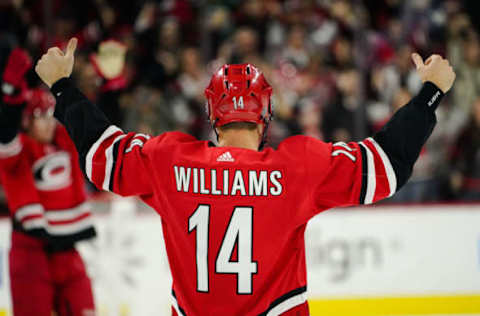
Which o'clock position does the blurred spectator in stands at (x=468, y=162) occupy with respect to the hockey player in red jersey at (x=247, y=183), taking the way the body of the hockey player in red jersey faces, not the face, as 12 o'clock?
The blurred spectator in stands is roughly at 1 o'clock from the hockey player in red jersey.

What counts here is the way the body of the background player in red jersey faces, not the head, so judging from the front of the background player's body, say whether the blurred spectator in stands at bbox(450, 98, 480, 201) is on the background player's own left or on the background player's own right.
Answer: on the background player's own left

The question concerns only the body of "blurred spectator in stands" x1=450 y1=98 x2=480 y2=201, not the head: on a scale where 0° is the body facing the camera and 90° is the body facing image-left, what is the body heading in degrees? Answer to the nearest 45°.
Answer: approximately 0°

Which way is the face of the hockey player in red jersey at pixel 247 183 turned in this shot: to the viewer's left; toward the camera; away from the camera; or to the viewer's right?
away from the camera

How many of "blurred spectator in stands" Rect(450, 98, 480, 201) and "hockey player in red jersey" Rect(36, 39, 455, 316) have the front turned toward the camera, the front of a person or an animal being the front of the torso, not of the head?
1

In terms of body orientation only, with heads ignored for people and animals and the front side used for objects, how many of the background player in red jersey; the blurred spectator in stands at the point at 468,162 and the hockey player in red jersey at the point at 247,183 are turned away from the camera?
1

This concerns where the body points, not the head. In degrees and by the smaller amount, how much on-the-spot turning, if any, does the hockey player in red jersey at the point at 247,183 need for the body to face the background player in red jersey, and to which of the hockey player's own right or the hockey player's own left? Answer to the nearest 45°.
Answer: approximately 45° to the hockey player's own left

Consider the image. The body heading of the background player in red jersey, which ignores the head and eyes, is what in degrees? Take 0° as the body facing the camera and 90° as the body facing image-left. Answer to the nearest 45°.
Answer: approximately 315°

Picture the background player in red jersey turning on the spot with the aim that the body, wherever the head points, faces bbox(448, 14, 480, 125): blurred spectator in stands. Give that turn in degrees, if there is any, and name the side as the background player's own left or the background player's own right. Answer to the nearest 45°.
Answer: approximately 90° to the background player's own left

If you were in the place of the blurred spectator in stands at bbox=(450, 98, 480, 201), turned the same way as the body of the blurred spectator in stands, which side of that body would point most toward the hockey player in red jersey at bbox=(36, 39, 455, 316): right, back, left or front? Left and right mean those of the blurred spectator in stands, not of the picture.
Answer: front

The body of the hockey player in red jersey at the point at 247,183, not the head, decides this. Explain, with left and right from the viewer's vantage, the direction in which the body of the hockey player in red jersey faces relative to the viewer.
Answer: facing away from the viewer
